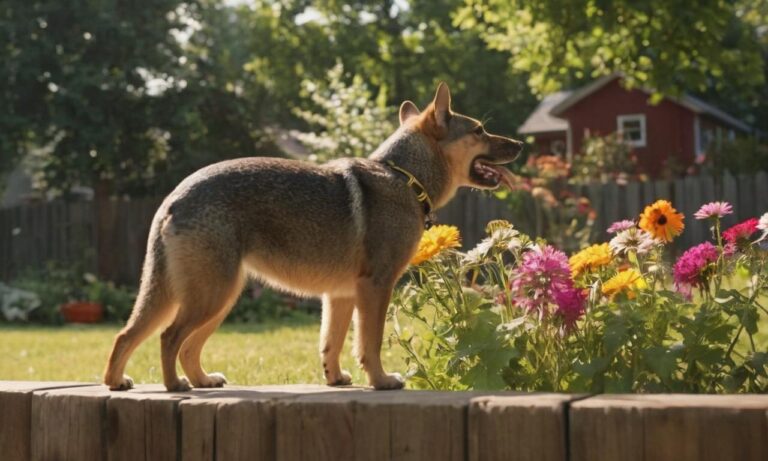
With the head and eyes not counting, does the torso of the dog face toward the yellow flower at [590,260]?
yes

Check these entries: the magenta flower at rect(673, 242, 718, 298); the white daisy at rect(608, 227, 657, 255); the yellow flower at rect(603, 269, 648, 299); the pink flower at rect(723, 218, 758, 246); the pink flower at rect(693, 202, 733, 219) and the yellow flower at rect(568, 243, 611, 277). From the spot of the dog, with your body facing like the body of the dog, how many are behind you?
0

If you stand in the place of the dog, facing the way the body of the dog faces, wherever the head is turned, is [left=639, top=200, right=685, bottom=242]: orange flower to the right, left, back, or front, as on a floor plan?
front

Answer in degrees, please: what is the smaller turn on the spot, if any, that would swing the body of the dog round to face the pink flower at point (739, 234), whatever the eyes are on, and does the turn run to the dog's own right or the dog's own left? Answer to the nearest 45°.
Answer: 0° — it already faces it

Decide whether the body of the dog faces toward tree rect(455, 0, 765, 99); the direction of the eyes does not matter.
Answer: no

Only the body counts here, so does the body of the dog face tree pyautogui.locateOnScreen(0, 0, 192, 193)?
no

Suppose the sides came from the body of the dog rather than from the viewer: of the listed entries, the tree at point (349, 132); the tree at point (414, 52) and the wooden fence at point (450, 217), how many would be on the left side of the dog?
3

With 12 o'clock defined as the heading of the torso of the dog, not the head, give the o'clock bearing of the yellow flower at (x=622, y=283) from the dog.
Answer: The yellow flower is roughly at 12 o'clock from the dog.

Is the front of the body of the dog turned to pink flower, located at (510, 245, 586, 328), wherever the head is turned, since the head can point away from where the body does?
yes

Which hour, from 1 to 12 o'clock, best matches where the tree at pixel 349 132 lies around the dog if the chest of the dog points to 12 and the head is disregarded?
The tree is roughly at 9 o'clock from the dog.

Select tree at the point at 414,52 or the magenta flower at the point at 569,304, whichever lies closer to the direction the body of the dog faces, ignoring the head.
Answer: the magenta flower

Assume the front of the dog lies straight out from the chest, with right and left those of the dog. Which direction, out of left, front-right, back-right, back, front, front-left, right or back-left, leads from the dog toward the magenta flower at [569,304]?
front

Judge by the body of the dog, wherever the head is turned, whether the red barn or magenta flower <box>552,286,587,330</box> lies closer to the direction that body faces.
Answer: the magenta flower

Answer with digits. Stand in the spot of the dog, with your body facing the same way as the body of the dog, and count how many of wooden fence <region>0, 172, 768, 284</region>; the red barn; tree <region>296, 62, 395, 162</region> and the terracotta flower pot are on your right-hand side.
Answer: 0

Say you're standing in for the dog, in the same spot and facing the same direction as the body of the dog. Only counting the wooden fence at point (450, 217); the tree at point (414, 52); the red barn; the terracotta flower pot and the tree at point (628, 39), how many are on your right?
0

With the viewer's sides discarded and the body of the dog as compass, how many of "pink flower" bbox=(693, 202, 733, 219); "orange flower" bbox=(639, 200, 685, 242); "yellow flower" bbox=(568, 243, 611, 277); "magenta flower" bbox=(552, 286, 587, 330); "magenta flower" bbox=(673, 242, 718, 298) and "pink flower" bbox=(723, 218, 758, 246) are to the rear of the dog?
0

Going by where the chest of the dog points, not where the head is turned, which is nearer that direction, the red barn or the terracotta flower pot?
the red barn

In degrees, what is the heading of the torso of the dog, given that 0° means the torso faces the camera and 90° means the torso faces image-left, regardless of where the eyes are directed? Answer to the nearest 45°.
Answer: approximately 270°

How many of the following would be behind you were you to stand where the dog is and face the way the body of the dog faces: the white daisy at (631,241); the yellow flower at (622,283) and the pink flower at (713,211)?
0
